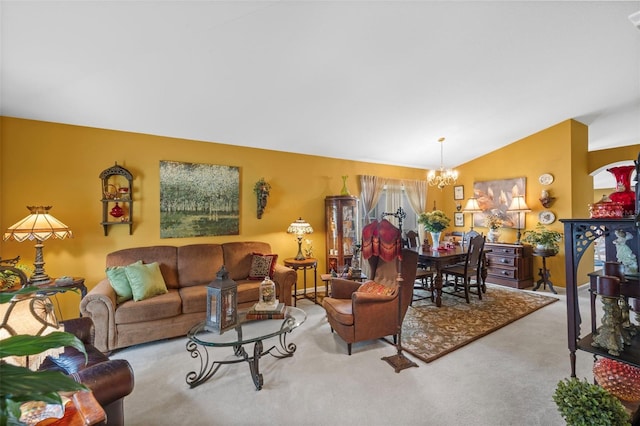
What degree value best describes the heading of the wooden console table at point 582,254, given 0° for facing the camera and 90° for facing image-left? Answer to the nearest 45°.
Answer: approximately 45°

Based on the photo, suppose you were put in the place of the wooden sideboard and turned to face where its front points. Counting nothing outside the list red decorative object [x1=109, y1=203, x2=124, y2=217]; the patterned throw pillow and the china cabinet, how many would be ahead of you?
3

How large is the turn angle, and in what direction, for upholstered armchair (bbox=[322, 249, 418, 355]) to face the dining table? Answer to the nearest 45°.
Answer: approximately 180°

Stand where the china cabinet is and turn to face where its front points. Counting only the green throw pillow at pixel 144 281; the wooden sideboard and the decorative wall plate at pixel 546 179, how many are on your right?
1

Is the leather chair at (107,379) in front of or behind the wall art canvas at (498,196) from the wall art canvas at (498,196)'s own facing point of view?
in front

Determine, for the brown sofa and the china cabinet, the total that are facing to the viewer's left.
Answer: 0

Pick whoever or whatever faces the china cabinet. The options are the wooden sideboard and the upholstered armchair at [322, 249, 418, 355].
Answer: the wooden sideboard

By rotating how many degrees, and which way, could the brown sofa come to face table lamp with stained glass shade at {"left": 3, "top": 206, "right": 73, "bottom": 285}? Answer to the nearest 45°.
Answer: approximately 135° to its right
